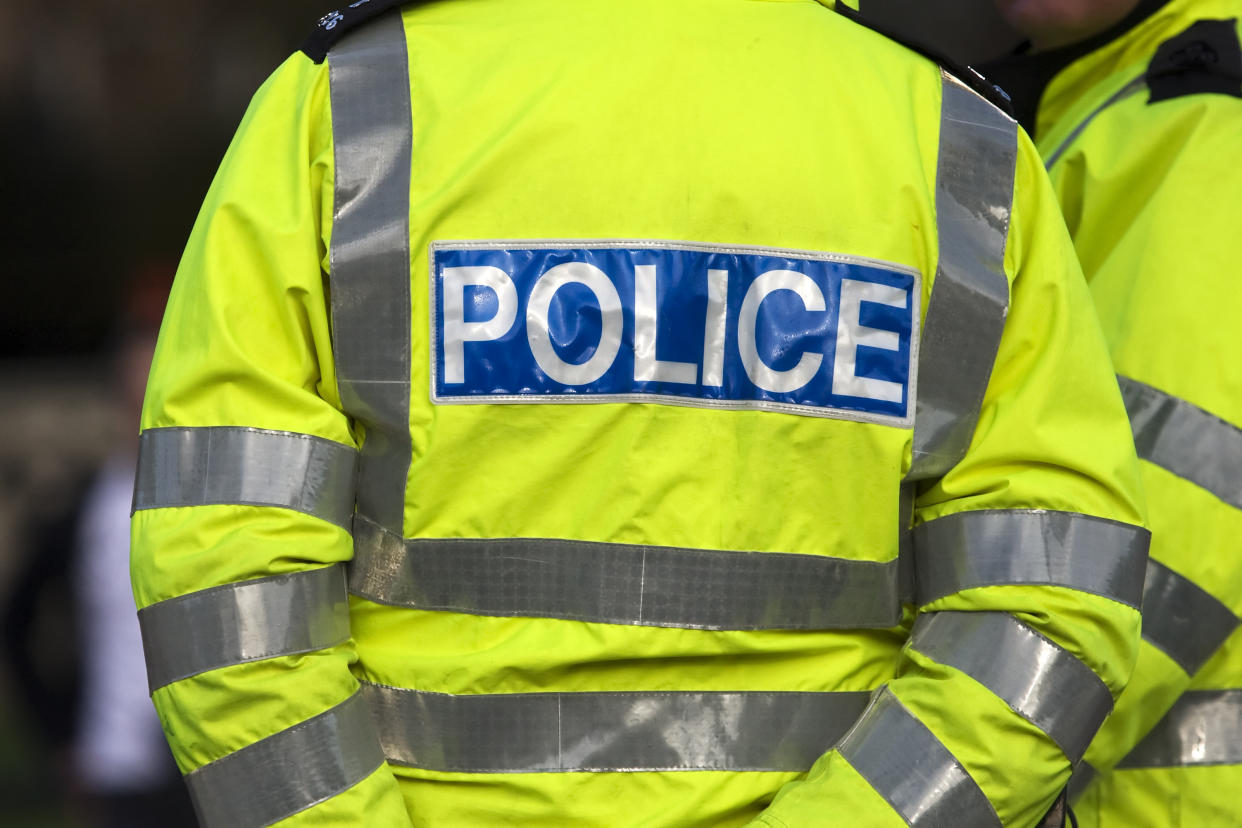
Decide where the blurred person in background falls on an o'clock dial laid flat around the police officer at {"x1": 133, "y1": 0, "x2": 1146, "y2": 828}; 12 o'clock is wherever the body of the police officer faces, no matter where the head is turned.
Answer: The blurred person in background is roughly at 11 o'clock from the police officer.

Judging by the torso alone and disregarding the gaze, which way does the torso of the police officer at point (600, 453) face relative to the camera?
away from the camera
